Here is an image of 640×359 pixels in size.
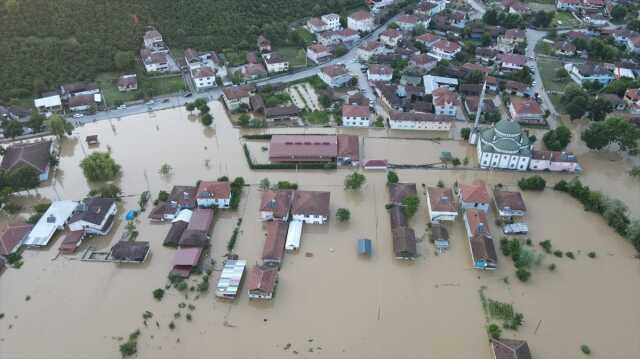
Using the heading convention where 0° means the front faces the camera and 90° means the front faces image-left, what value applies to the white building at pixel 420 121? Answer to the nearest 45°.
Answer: approximately 0°

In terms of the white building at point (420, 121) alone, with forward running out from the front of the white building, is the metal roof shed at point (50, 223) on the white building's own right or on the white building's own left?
on the white building's own right

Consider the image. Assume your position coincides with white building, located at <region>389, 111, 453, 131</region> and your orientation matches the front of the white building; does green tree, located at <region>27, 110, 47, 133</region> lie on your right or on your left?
on your right

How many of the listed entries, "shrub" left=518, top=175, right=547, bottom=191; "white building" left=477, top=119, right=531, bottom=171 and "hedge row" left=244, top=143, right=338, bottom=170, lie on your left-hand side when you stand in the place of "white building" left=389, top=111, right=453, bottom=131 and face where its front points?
2

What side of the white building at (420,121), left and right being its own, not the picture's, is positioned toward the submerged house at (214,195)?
right
